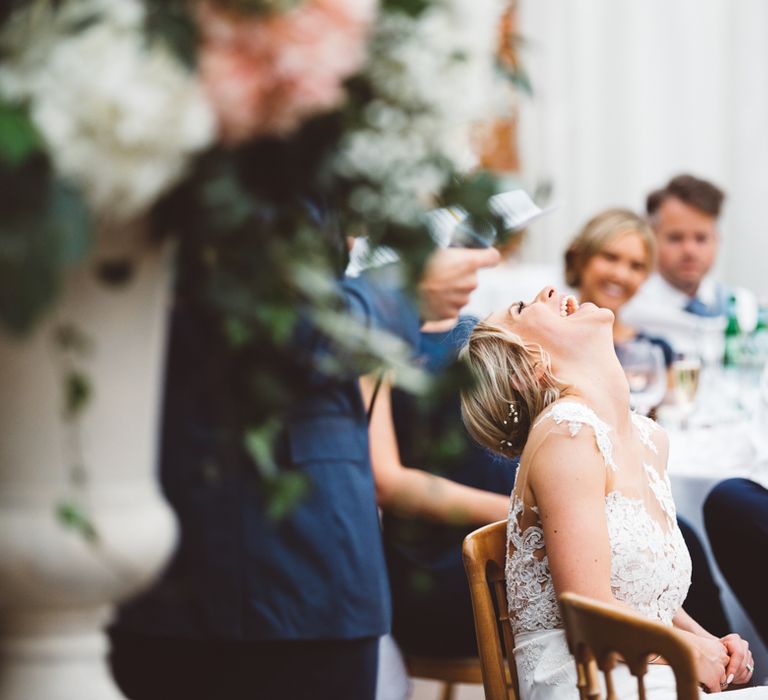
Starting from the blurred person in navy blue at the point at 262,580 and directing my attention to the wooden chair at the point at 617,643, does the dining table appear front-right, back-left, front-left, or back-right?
front-left

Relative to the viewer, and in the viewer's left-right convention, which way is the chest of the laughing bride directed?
facing the viewer and to the right of the viewer

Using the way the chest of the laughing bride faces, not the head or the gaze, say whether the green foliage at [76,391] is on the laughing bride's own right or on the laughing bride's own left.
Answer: on the laughing bride's own right

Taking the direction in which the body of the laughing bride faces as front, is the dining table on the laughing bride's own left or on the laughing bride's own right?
on the laughing bride's own left

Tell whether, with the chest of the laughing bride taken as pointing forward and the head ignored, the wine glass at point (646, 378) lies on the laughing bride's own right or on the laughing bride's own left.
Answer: on the laughing bride's own left

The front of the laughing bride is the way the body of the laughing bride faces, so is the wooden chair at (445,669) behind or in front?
behind
